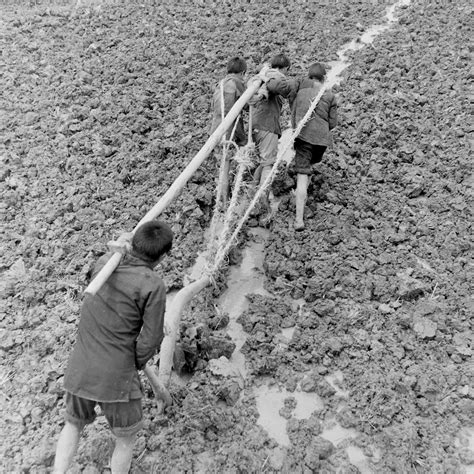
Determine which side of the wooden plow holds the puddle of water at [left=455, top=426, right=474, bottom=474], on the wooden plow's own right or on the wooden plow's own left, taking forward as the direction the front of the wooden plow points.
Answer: on the wooden plow's own right

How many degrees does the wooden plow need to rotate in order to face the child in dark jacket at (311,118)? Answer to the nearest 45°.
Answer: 0° — it already faces them

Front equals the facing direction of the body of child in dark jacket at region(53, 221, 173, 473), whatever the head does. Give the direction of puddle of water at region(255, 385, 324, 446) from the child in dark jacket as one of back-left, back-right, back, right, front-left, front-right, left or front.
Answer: front-right

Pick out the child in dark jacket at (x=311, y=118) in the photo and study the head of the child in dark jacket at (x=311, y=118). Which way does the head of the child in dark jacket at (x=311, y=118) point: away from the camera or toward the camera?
away from the camera

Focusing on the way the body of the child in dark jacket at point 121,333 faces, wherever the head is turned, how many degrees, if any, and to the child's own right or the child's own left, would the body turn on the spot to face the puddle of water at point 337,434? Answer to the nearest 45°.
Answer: approximately 45° to the child's own right

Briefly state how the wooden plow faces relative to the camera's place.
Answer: facing away from the viewer and to the right of the viewer

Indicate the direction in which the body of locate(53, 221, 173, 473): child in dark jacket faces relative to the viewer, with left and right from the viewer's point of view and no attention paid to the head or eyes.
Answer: facing away from the viewer and to the right of the viewer

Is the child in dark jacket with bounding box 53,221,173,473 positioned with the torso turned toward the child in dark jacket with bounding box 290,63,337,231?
yes

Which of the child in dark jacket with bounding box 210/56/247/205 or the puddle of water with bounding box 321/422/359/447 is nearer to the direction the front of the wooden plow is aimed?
the child in dark jacket
